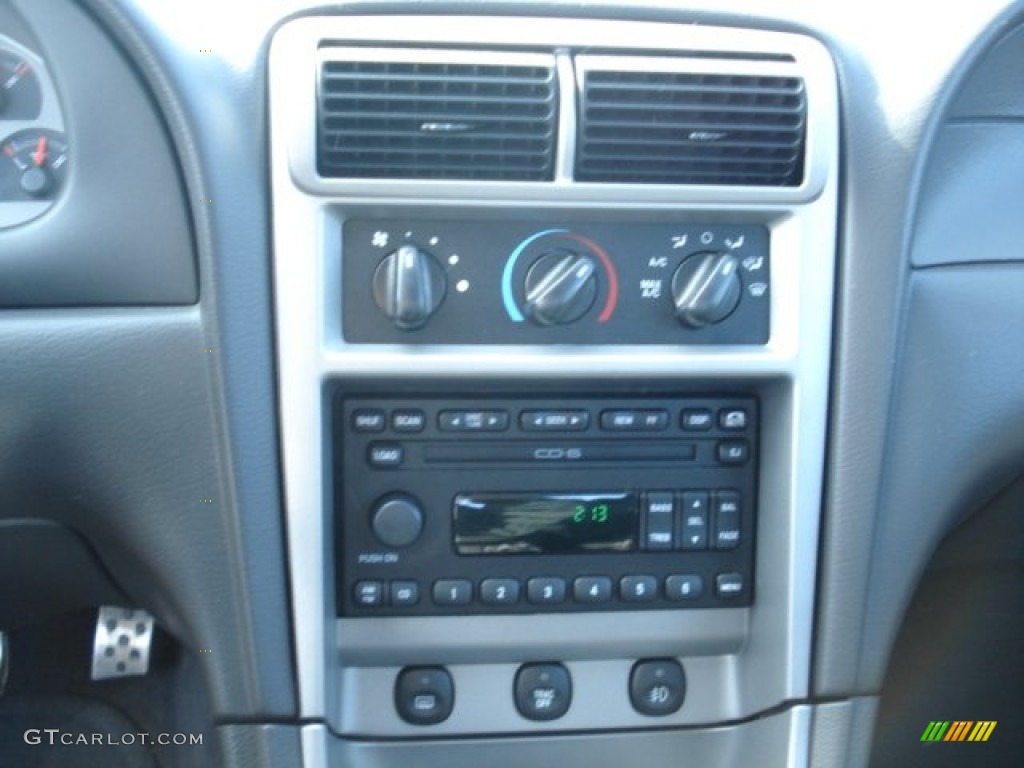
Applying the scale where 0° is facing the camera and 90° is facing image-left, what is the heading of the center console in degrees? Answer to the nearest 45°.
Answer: approximately 0°
